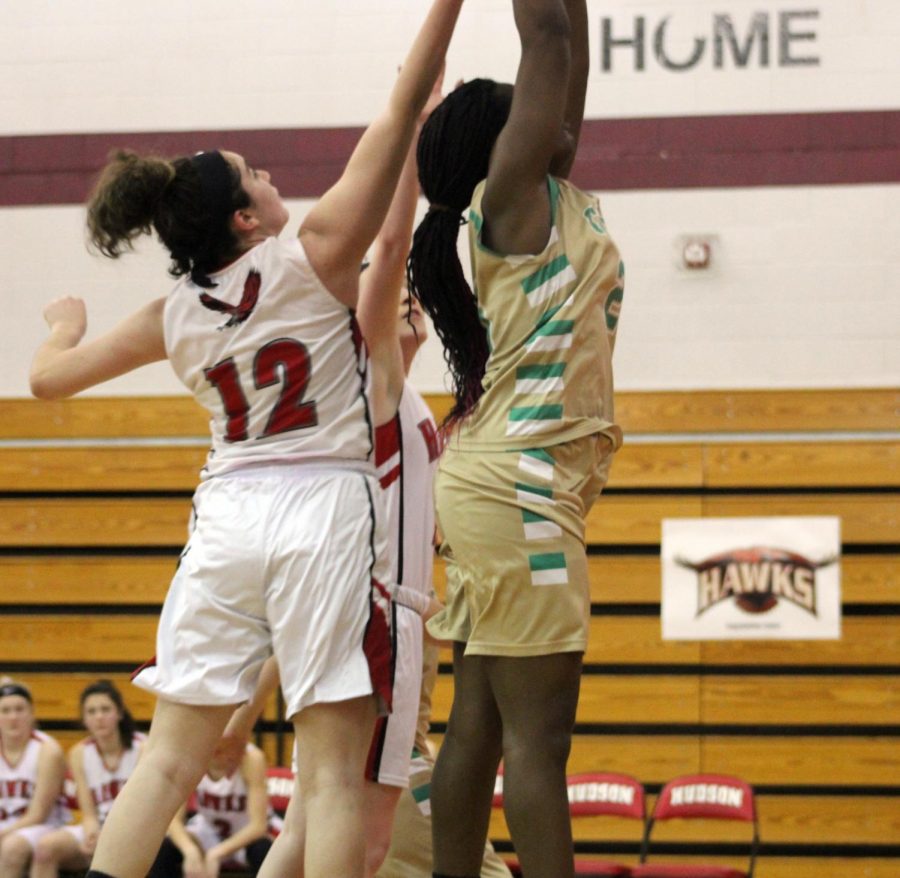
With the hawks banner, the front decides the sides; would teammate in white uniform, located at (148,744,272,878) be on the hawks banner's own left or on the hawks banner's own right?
on the hawks banner's own right

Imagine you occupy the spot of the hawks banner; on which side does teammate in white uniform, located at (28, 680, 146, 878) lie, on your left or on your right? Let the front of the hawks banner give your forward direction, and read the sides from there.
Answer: on your right

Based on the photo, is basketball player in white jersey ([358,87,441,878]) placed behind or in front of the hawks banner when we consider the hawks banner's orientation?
in front

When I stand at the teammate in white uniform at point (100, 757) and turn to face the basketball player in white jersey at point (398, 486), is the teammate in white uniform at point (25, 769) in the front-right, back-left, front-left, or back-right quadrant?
back-right

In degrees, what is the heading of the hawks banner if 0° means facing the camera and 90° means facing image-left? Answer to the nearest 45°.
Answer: approximately 0°

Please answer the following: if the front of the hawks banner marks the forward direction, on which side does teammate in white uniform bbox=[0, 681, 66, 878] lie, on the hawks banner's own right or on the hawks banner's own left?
on the hawks banner's own right

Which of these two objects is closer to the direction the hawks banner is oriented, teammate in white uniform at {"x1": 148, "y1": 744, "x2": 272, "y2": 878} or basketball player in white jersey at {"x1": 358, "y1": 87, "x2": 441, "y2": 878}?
the basketball player in white jersey
